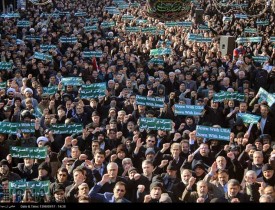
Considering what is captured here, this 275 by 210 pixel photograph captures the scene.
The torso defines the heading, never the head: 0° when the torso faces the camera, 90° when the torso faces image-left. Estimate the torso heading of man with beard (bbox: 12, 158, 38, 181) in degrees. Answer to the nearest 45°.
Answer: approximately 0°

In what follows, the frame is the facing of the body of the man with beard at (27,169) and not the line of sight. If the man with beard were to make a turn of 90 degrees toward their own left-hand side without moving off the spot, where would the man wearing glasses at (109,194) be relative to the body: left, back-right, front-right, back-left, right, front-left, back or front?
front-right
